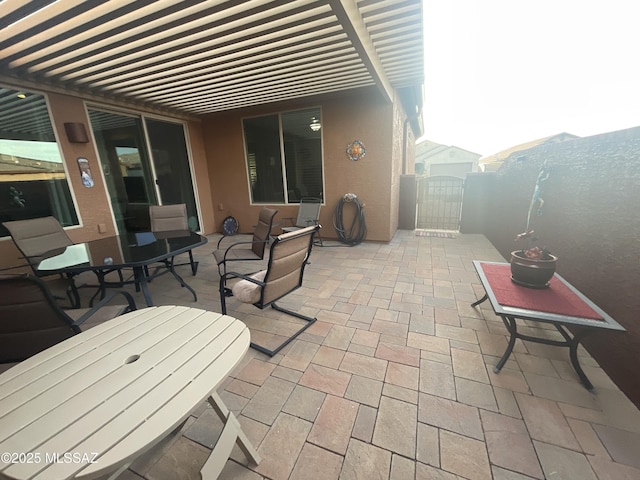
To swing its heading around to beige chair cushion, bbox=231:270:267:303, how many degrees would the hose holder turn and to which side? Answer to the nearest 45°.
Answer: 0° — it already faces it

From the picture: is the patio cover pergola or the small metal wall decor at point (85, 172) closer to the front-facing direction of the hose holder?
the patio cover pergola

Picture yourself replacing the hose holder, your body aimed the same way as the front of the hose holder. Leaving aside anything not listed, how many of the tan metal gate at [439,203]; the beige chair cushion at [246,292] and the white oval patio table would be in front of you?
2

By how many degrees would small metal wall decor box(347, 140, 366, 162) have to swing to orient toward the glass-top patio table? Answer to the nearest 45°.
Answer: approximately 45° to its right

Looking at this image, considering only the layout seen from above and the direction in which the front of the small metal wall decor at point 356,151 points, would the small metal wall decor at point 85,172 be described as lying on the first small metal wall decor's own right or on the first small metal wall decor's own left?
on the first small metal wall decor's own right

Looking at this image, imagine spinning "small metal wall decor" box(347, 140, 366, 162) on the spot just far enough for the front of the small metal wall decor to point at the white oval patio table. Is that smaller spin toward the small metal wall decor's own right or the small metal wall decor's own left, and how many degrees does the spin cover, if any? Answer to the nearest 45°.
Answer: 0° — it already faces it

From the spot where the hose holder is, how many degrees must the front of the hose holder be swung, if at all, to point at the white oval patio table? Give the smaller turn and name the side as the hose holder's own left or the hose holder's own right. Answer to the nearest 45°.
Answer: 0° — it already faces it

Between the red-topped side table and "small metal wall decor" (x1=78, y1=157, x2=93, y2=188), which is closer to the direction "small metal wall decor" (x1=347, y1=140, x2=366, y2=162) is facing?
the red-topped side table

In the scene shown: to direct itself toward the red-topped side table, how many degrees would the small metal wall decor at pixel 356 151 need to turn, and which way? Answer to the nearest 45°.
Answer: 0° — it already faces it

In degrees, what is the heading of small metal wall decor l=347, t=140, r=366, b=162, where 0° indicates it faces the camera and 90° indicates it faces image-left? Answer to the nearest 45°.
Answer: approximately 0°
